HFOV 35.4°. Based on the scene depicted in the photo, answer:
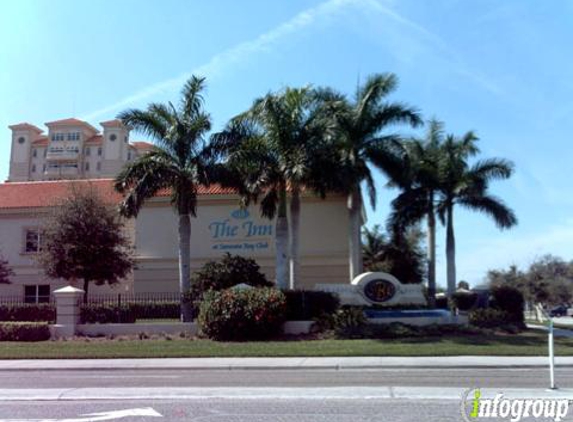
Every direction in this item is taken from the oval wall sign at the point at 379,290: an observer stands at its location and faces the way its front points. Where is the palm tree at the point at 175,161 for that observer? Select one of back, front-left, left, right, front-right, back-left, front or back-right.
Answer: right

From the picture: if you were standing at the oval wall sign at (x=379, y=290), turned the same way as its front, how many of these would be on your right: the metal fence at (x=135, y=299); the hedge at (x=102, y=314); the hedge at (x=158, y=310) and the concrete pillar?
4

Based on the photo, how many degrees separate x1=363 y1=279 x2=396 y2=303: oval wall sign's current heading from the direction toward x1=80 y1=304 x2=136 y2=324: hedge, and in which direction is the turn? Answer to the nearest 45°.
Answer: approximately 90° to its right

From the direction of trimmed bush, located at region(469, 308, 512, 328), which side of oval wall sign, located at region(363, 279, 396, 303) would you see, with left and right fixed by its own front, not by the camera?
left

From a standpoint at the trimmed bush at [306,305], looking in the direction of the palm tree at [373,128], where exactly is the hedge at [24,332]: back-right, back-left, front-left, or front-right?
back-left

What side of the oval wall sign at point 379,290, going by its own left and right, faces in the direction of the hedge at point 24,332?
right

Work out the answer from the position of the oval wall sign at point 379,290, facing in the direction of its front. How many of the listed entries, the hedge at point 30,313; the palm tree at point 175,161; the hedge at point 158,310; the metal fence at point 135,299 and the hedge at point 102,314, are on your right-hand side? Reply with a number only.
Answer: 5

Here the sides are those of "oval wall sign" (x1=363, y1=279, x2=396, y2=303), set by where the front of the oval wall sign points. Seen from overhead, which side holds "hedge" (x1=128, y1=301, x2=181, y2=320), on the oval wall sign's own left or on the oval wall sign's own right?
on the oval wall sign's own right

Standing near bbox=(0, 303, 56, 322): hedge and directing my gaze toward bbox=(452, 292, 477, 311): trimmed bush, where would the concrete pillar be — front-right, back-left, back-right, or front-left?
front-right

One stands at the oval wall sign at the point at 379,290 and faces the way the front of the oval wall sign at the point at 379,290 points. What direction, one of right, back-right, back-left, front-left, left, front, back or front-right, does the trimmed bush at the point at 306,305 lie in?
front-right

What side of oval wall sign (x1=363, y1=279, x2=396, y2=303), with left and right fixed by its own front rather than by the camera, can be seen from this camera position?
front
